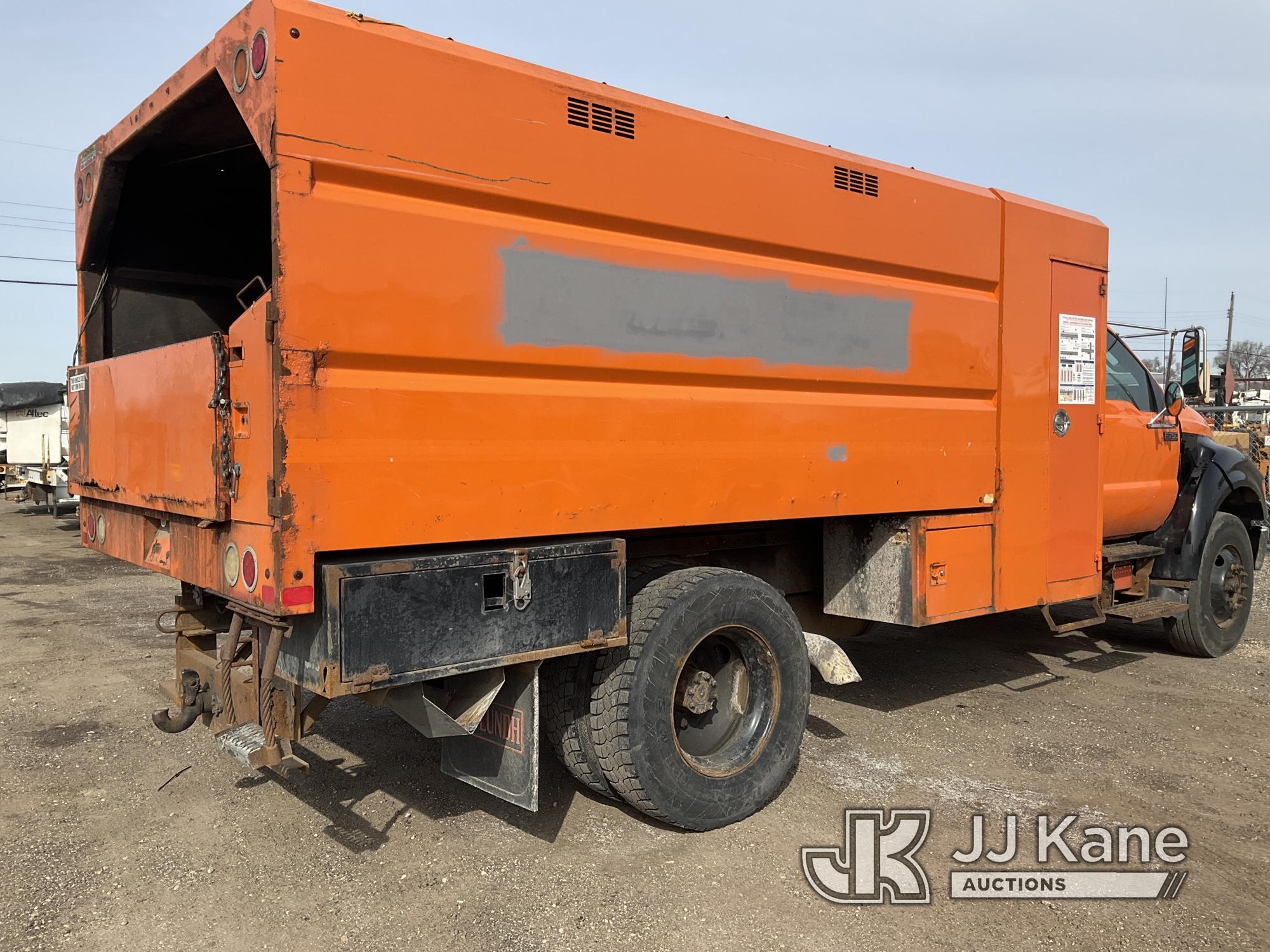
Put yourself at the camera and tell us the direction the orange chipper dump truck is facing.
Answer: facing away from the viewer and to the right of the viewer
